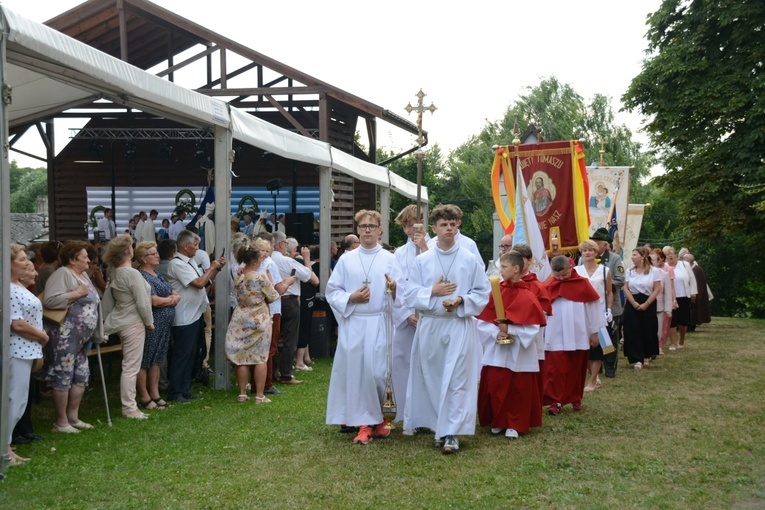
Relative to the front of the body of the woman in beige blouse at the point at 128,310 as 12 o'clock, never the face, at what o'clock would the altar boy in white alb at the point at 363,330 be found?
The altar boy in white alb is roughly at 1 o'clock from the woman in beige blouse.

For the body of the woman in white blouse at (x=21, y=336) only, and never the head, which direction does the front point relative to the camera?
to the viewer's right

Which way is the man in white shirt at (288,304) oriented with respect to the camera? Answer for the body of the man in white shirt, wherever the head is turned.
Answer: to the viewer's right

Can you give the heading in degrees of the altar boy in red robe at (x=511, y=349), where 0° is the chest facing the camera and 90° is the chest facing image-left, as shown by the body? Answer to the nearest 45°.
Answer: approximately 0°

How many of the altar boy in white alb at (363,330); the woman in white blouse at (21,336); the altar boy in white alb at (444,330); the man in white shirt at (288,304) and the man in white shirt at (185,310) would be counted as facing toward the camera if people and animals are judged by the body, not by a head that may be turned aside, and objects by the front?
2

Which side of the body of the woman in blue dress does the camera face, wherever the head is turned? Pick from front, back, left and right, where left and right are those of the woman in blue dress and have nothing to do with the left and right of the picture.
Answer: right

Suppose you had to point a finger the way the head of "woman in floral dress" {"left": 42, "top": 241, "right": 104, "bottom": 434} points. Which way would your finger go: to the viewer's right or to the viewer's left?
to the viewer's right

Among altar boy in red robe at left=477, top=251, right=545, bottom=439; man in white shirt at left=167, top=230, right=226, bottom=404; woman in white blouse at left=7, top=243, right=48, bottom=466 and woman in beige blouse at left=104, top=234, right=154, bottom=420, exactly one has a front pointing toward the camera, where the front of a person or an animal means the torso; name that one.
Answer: the altar boy in red robe

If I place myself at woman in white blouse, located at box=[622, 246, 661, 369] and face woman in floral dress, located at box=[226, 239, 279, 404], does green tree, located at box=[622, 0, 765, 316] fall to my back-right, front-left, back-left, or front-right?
back-right

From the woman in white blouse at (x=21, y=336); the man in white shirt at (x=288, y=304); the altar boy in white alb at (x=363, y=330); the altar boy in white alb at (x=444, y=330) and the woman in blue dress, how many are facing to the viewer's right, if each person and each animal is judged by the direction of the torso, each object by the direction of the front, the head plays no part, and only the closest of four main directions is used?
3

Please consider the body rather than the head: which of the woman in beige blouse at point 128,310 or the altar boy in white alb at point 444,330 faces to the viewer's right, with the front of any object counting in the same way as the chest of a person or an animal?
the woman in beige blouse
